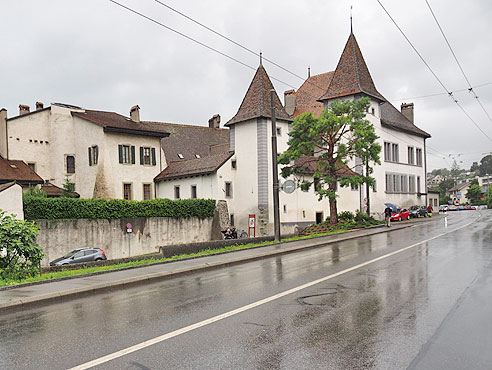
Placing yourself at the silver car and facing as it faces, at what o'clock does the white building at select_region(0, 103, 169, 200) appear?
The white building is roughly at 3 o'clock from the silver car.

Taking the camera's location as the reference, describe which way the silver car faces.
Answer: facing to the left of the viewer
